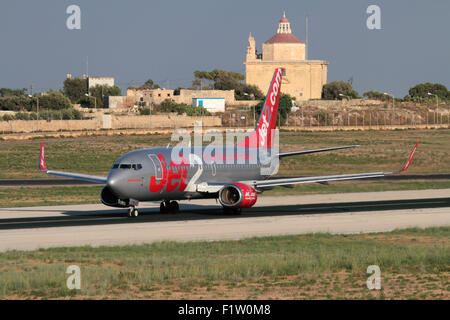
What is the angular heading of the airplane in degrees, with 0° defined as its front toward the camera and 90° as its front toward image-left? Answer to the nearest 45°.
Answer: approximately 45°
